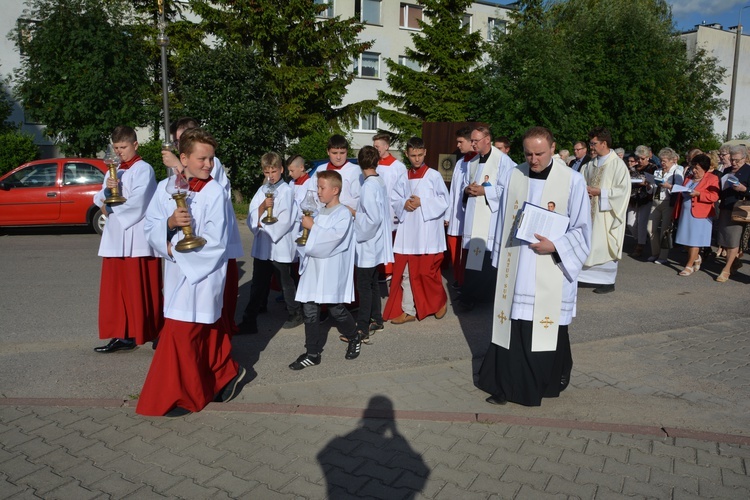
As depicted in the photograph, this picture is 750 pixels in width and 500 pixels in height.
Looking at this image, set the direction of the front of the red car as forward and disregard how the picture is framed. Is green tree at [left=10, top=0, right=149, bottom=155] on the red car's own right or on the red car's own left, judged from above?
on the red car's own right

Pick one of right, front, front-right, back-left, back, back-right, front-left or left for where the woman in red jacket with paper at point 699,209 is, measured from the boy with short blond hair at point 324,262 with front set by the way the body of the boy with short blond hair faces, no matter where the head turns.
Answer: back

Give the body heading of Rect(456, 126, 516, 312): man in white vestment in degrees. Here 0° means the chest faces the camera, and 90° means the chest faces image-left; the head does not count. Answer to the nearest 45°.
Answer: approximately 45°

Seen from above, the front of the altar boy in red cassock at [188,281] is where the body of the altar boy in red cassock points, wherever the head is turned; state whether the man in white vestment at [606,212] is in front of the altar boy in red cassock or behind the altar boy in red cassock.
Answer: behind

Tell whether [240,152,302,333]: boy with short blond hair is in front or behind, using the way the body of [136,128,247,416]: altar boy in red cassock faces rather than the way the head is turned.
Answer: behind

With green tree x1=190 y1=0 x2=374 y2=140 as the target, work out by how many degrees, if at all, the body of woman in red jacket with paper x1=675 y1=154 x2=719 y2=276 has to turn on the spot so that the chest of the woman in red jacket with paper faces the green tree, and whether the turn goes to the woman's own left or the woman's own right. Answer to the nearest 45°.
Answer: approximately 90° to the woman's own right

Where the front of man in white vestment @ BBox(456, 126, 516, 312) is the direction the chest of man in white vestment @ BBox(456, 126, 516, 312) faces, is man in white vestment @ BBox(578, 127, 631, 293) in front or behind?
behind

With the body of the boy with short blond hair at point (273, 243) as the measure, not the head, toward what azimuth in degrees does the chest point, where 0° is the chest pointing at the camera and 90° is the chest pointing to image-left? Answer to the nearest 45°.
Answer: approximately 45°
